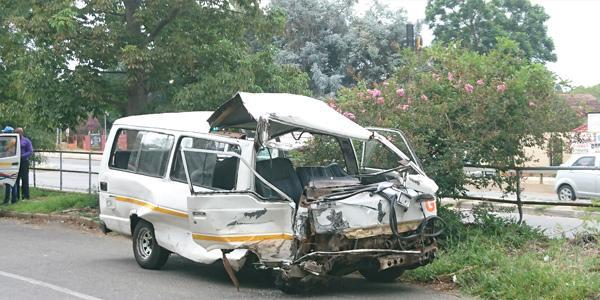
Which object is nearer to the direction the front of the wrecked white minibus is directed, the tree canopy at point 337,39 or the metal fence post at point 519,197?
the metal fence post

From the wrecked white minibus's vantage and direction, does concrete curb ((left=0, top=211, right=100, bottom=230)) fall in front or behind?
behind

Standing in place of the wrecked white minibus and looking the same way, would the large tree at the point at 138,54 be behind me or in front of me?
behind

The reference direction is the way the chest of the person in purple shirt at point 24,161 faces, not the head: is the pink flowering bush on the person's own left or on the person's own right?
on the person's own left

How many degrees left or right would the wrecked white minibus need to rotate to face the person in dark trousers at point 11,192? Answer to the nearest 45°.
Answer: approximately 180°

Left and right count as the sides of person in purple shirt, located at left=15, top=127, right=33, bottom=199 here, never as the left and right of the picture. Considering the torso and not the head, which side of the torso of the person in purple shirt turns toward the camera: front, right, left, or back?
left

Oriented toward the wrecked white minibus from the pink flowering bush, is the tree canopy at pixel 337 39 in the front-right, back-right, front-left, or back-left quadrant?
back-right
